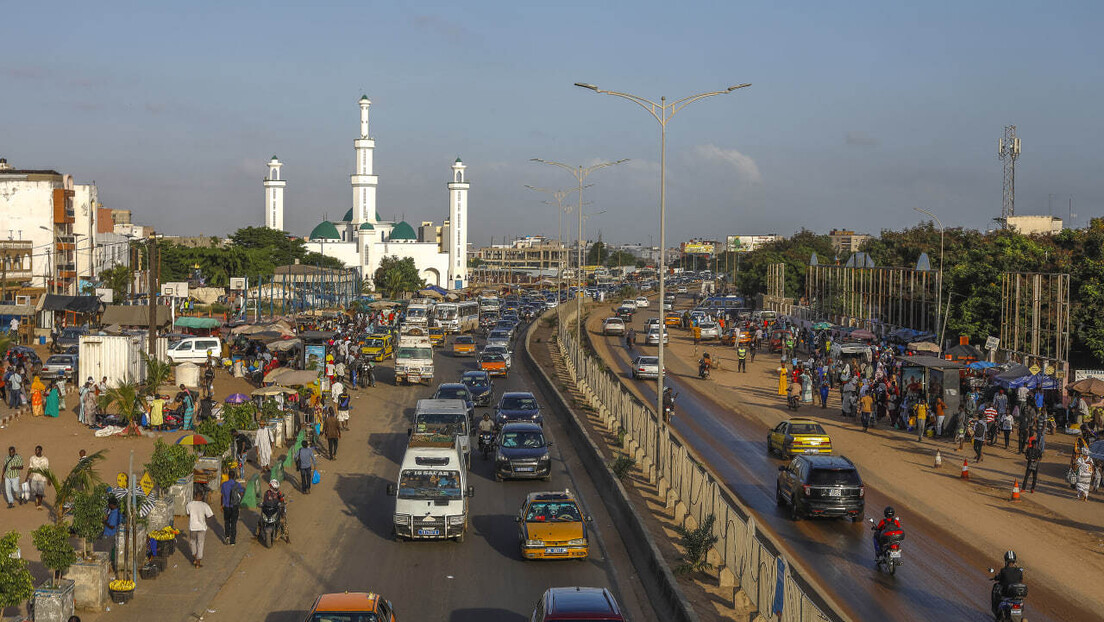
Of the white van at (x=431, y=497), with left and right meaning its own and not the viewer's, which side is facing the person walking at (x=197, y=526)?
right

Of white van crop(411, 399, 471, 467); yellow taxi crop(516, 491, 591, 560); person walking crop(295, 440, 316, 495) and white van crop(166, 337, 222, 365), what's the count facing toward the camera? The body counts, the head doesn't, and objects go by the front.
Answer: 2

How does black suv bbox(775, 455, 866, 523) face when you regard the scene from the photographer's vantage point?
facing away from the viewer and to the left of the viewer

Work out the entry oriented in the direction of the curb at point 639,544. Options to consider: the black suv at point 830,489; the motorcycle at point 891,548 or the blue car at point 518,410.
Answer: the blue car

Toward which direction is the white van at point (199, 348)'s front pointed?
to the viewer's left

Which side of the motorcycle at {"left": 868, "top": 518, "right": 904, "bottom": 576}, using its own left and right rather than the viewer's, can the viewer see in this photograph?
back

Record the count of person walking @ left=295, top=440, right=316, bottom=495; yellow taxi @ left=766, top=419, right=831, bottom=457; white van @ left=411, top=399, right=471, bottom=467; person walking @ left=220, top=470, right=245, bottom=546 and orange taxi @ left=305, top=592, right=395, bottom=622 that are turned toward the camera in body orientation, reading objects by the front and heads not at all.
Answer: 2

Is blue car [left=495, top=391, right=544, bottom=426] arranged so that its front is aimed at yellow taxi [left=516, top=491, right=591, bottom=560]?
yes

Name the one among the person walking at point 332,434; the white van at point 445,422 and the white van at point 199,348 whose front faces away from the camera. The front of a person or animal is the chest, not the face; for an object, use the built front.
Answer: the person walking

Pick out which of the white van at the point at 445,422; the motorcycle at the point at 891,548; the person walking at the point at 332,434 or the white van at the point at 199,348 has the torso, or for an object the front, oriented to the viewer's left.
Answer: the white van at the point at 199,348

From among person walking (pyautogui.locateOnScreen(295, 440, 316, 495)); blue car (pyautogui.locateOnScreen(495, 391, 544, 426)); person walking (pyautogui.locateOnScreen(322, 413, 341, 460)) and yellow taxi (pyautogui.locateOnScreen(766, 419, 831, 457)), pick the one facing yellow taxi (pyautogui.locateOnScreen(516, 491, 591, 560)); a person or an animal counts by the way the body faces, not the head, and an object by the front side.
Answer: the blue car

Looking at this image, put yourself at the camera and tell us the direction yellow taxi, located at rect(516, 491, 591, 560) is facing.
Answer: facing the viewer

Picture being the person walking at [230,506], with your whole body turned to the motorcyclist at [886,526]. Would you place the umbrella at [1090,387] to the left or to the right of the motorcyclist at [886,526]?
left

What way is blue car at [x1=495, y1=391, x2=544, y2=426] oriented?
toward the camera
